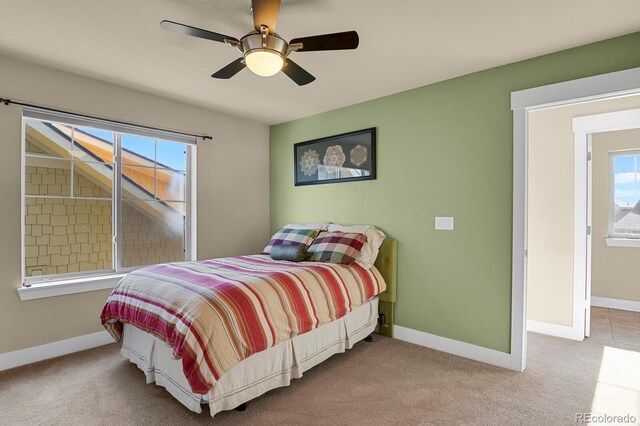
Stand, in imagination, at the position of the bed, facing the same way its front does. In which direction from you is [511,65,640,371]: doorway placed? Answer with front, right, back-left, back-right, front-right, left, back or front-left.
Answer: back-left

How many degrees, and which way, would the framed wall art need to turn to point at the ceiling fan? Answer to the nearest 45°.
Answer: approximately 45° to its left

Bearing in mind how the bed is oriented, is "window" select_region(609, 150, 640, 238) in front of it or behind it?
behind

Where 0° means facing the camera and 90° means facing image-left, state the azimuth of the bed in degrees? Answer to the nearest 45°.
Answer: approximately 45°

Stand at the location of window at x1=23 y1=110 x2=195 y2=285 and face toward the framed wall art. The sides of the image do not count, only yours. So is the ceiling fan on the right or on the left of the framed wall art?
right

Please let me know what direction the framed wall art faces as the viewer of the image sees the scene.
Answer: facing the viewer and to the left of the viewer

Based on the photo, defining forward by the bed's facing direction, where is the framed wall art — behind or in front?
behind

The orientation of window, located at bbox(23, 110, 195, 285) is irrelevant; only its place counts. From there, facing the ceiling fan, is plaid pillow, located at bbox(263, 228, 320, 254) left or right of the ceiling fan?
left

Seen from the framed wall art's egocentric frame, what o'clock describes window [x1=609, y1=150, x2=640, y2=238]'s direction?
The window is roughly at 7 o'clock from the framed wall art.

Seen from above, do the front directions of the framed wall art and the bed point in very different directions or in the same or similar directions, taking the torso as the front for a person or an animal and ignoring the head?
same or similar directions

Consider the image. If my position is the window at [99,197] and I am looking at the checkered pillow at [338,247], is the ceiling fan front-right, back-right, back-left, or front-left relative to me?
front-right

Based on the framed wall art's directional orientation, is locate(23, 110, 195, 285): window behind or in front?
in front

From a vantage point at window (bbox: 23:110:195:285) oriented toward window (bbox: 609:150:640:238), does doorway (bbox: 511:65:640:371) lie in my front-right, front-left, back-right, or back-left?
front-right

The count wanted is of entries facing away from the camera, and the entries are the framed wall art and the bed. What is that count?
0
